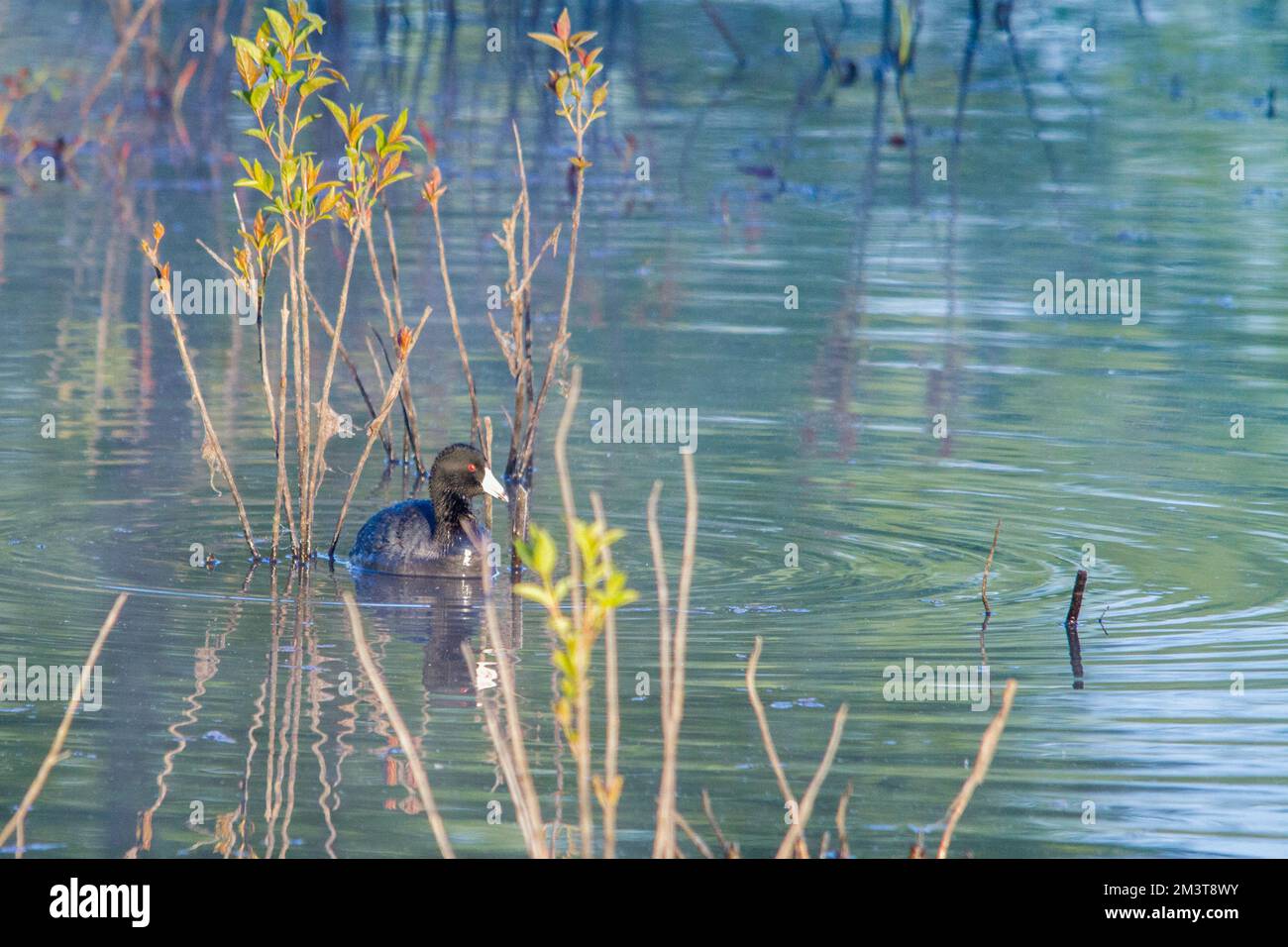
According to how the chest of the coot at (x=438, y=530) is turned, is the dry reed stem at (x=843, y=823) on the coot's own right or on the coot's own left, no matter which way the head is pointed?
on the coot's own right

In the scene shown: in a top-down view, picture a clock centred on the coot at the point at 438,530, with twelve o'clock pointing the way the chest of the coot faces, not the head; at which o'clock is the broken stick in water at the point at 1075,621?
The broken stick in water is roughly at 1 o'clock from the coot.

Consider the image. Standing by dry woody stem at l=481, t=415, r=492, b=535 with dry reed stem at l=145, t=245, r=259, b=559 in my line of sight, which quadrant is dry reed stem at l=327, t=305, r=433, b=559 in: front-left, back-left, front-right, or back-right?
front-left

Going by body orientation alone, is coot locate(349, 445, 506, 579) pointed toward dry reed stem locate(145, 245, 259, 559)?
no

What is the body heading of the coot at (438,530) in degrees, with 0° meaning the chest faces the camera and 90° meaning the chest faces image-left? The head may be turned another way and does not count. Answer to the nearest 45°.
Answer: approximately 270°

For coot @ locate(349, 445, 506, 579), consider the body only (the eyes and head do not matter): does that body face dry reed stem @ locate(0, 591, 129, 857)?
no

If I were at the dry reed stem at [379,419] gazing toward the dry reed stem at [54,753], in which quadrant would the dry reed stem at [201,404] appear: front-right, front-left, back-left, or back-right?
front-right

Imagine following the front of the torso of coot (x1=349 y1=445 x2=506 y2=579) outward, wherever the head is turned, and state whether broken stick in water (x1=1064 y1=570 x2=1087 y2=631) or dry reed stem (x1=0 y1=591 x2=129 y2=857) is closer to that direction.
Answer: the broken stick in water

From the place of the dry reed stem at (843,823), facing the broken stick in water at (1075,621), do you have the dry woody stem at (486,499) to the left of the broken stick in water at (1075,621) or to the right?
left

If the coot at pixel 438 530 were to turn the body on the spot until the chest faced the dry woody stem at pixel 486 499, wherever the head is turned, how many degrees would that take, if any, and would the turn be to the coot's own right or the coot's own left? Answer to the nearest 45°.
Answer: approximately 45° to the coot's own left

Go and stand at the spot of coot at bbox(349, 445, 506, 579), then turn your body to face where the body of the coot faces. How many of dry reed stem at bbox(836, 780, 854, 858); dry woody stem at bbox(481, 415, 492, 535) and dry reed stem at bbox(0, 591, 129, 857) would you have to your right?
2

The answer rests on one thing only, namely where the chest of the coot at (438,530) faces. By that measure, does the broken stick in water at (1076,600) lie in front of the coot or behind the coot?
in front
